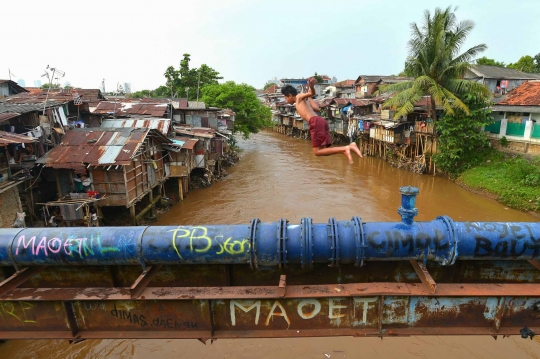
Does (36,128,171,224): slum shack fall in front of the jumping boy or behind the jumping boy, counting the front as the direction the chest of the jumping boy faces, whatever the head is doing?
in front

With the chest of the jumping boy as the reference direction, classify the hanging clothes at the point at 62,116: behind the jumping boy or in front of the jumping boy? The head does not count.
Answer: in front

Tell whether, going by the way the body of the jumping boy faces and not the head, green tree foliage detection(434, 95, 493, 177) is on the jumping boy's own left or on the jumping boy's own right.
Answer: on the jumping boy's own right
